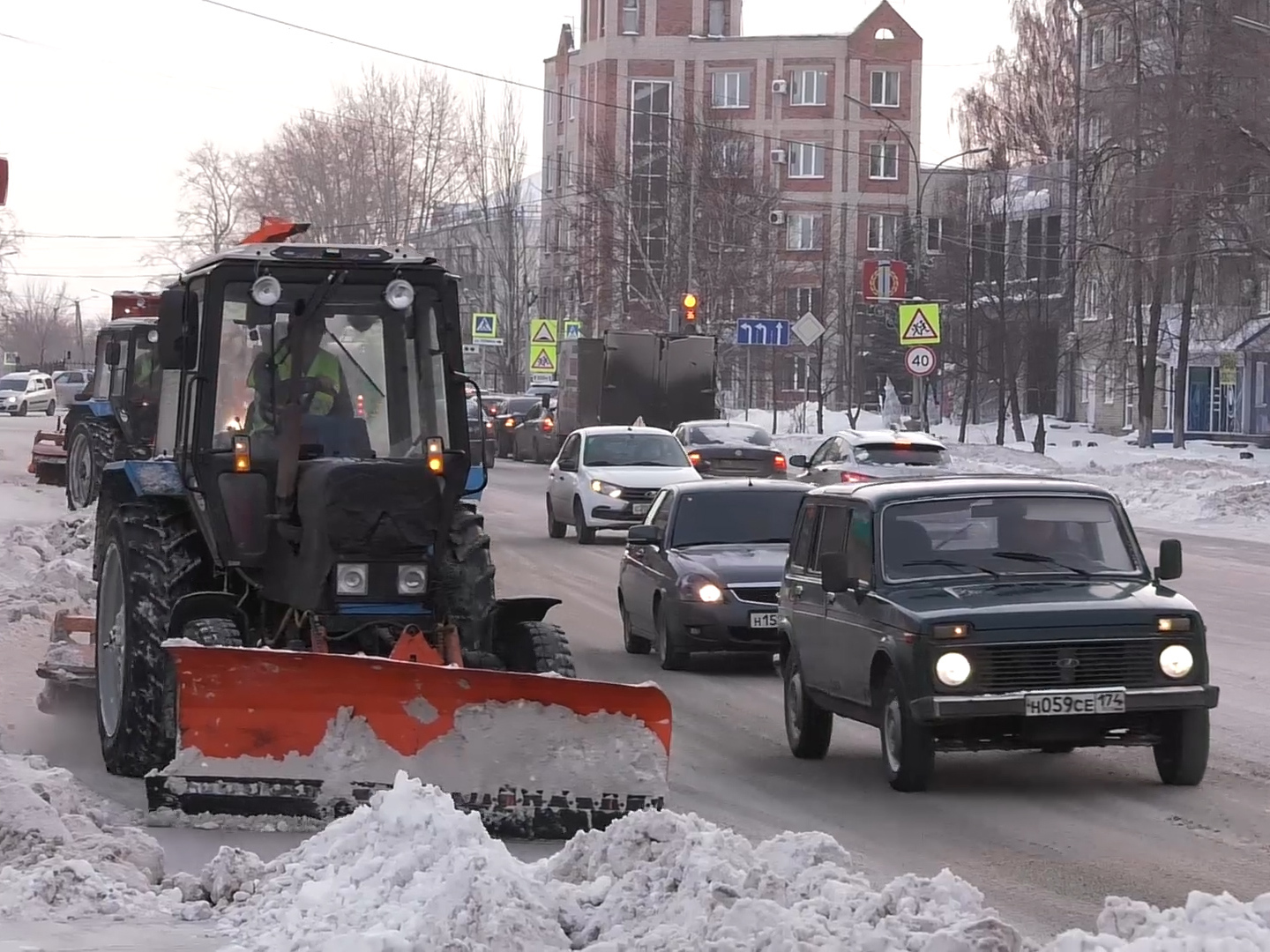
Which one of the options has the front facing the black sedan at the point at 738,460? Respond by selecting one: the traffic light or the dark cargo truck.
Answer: the traffic light

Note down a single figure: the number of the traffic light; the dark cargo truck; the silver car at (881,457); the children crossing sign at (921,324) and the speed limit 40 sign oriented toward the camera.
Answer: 3

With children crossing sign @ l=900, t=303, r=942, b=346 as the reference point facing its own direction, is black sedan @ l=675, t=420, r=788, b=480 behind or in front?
in front

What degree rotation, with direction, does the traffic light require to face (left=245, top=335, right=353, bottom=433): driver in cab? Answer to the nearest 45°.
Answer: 0° — it already faces them

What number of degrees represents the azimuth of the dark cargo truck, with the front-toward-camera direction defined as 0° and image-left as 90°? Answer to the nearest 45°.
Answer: approximately 135°

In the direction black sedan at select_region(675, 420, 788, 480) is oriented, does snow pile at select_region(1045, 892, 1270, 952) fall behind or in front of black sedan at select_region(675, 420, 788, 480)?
behind

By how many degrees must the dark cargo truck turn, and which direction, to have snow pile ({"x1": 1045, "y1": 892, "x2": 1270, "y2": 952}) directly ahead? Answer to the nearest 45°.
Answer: approximately 135° to its left

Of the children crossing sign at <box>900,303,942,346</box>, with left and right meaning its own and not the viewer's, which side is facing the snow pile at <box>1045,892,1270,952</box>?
front

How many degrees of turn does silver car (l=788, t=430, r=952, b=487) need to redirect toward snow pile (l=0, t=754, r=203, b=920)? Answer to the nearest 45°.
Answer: approximately 135° to its left

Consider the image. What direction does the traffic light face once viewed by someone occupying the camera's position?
facing the viewer

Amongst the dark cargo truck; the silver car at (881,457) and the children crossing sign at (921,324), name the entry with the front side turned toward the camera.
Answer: the children crossing sign

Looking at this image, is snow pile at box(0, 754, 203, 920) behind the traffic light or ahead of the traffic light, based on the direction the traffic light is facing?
ahead
